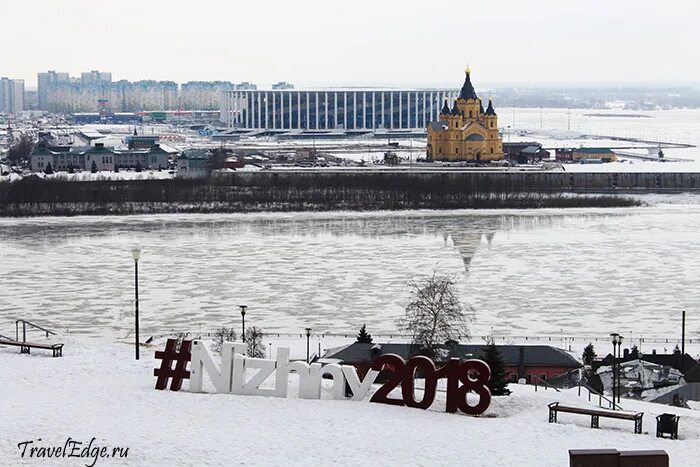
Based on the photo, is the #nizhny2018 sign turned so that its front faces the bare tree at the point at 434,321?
no

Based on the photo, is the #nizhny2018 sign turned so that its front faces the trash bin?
no

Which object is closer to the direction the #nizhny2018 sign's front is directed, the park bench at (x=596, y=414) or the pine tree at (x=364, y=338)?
the park bench

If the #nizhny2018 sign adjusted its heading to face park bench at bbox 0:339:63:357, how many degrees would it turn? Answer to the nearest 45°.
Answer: approximately 135° to its right

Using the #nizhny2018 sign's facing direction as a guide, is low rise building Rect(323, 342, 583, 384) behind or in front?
behind

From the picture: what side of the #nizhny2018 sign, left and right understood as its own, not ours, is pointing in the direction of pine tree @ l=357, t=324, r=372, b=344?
back

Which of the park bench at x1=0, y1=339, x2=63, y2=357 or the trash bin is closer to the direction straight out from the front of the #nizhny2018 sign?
the trash bin

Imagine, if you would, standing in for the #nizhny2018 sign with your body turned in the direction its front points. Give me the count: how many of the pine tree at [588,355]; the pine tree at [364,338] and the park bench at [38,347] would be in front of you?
0

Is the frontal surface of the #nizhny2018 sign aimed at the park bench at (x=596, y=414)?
no

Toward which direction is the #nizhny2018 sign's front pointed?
toward the camera

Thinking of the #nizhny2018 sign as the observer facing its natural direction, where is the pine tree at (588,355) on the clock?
The pine tree is roughly at 7 o'clock from the #nizhny2018 sign.

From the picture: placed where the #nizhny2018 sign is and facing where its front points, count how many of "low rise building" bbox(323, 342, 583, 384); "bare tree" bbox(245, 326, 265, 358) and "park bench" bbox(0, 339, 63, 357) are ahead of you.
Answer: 0

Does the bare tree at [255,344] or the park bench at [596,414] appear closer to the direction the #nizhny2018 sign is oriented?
the park bench

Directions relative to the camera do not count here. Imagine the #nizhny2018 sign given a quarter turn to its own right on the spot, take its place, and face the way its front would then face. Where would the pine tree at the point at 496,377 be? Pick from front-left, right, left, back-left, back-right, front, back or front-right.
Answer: back-right
